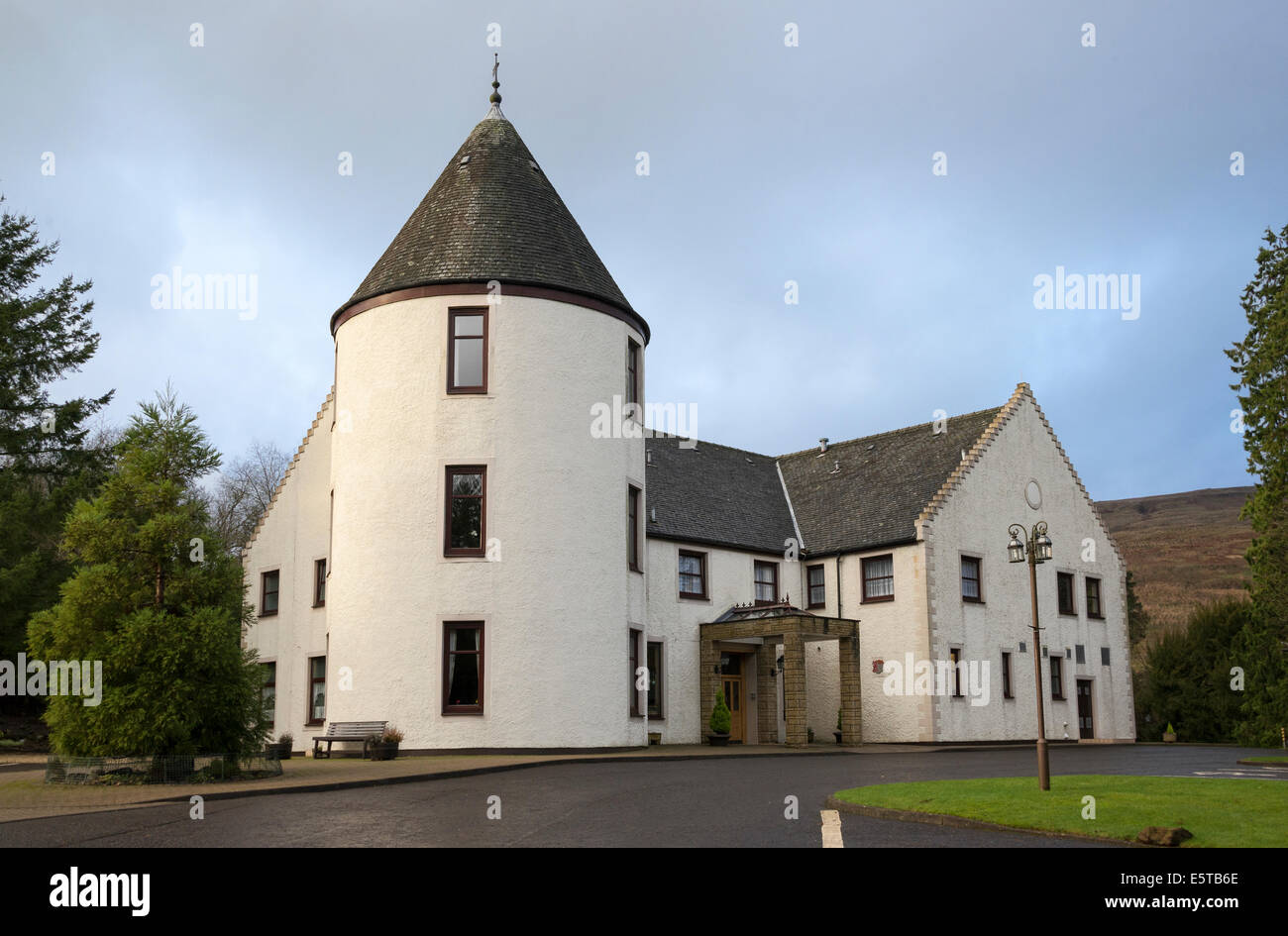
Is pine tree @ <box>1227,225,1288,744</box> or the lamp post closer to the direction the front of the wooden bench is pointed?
the lamp post

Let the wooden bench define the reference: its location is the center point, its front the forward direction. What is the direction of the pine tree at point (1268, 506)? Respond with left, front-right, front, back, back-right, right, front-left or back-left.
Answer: back-left

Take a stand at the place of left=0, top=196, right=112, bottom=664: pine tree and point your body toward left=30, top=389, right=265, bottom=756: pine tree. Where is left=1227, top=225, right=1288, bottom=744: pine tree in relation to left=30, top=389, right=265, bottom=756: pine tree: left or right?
left

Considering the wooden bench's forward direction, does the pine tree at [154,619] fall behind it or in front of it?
in front

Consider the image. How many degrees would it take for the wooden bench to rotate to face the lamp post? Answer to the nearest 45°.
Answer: approximately 90° to its left

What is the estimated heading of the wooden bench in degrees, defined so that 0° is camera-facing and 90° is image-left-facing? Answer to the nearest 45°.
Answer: approximately 45°

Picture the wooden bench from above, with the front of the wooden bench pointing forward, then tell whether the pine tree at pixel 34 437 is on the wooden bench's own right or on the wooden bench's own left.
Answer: on the wooden bench's own right
